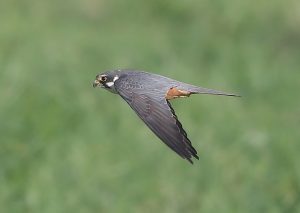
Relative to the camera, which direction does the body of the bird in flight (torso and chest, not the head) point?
to the viewer's left
